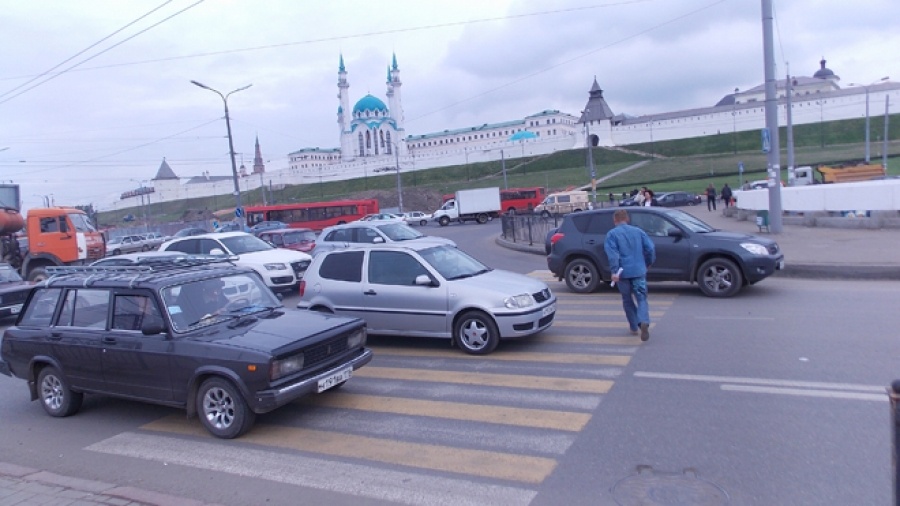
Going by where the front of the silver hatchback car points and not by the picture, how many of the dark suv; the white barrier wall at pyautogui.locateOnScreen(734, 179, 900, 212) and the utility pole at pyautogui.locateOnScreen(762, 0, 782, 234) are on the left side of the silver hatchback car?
3

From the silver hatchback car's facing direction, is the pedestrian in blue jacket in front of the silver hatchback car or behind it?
in front

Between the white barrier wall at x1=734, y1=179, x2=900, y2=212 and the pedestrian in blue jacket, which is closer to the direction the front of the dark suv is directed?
the white barrier wall

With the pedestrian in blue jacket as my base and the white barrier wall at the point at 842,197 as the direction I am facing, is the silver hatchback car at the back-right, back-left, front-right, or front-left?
back-left

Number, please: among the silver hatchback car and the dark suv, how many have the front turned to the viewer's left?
0

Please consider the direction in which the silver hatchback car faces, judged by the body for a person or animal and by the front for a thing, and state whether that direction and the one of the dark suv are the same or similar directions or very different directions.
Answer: same or similar directions

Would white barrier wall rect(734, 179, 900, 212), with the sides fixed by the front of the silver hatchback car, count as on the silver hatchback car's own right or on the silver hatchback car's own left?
on the silver hatchback car's own left

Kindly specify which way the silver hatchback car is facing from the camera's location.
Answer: facing the viewer and to the right of the viewer

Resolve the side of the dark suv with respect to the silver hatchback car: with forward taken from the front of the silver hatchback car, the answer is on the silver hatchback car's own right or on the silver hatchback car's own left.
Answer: on the silver hatchback car's own left

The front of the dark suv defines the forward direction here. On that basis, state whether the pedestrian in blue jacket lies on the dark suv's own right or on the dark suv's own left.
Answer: on the dark suv's own right

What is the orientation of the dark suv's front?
to the viewer's right

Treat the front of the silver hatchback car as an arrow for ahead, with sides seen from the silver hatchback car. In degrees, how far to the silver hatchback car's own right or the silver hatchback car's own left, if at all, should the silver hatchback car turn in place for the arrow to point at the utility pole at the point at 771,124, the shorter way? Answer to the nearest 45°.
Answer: approximately 90° to the silver hatchback car's own left

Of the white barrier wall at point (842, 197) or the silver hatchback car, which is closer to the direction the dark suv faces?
the white barrier wall

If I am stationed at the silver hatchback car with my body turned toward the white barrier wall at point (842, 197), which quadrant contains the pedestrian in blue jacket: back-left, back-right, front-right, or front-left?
front-right

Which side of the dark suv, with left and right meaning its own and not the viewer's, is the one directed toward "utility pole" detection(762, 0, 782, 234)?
left
